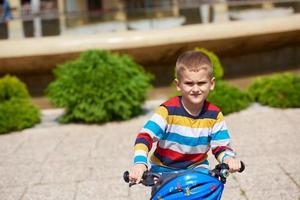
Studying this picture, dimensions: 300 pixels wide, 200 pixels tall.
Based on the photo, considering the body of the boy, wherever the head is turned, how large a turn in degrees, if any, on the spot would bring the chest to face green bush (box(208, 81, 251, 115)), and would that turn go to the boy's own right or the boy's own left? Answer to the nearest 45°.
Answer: approximately 180°

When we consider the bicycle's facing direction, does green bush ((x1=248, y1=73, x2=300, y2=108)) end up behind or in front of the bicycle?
behind

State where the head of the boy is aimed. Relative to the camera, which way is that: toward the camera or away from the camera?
toward the camera

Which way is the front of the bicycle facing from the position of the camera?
facing the viewer

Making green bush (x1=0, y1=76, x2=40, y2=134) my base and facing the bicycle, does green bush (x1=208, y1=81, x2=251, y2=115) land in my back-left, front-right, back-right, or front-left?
front-left

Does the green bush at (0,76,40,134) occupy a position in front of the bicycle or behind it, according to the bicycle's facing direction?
behind

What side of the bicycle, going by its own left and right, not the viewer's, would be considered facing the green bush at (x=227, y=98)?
back

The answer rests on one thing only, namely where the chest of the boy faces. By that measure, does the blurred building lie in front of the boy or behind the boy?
behind

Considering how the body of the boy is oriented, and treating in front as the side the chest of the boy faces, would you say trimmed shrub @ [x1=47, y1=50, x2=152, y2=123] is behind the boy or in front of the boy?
behind

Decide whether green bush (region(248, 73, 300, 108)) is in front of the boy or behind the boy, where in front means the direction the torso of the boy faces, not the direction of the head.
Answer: behind

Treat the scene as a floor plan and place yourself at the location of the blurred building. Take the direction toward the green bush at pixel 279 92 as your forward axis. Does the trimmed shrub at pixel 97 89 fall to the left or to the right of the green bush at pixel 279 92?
right

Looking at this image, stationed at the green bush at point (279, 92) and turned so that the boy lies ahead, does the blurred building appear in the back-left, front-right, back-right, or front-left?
back-right

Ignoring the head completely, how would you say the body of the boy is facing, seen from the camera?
toward the camera
